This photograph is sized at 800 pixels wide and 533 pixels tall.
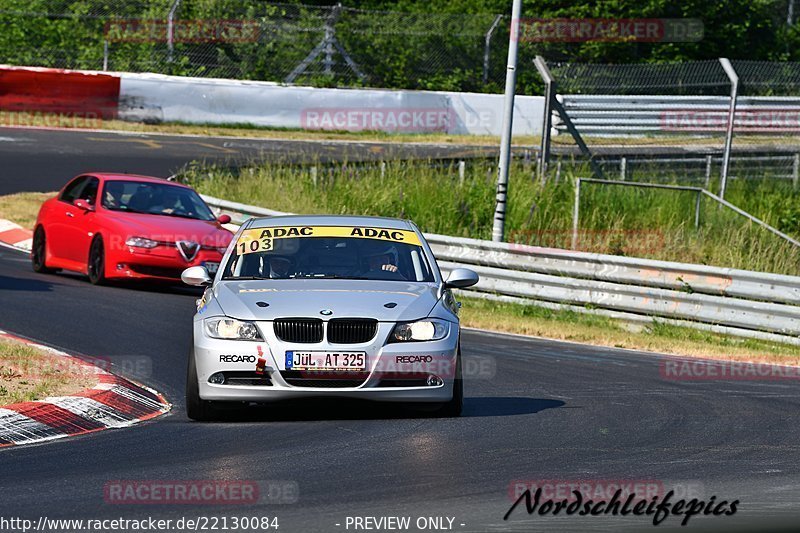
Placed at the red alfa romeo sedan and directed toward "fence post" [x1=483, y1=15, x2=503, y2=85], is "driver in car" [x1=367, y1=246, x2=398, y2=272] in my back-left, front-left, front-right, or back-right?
back-right

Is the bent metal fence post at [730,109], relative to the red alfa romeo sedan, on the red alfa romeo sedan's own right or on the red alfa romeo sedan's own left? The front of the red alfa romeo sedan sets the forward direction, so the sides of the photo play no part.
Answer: on the red alfa romeo sedan's own left

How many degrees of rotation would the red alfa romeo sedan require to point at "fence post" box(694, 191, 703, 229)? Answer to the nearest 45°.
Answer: approximately 45° to its left

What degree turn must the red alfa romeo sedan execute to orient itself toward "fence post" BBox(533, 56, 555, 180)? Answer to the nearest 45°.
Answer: approximately 90° to its left

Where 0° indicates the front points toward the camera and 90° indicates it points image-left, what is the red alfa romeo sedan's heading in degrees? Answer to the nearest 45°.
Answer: approximately 315°

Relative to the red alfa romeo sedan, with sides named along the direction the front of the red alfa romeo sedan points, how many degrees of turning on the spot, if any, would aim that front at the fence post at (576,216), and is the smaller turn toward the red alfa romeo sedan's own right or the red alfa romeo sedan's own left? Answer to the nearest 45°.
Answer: approximately 45° to the red alfa romeo sedan's own left

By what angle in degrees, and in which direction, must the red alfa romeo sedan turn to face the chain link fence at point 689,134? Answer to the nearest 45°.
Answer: approximately 90° to its left

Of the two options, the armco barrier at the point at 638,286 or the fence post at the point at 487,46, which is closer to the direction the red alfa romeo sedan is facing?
the armco barrier

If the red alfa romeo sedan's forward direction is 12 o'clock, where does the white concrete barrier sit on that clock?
The white concrete barrier is roughly at 8 o'clock from the red alfa romeo sedan.
